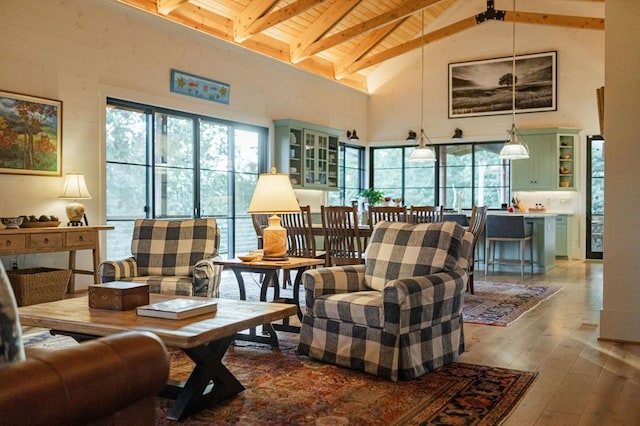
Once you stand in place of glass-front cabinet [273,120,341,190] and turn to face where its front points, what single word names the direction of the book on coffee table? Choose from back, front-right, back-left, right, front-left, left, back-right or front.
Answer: front-right

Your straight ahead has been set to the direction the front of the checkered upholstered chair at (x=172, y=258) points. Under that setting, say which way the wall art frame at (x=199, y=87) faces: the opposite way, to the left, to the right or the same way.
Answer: to the left

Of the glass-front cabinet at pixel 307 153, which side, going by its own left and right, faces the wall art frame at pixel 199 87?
right

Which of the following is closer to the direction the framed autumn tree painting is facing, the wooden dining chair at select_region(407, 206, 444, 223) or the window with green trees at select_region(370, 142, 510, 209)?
the wooden dining chair

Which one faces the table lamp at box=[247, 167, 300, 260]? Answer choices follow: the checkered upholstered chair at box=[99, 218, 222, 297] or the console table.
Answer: the console table
